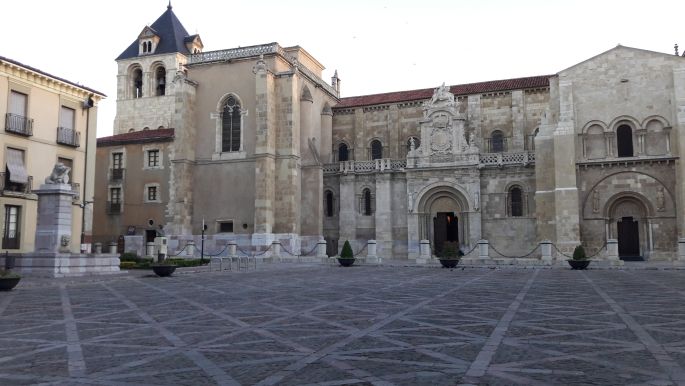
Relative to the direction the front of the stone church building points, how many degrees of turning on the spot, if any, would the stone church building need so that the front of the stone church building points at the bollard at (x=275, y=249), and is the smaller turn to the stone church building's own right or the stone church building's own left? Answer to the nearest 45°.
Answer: approximately 90° to the stone church building's own right

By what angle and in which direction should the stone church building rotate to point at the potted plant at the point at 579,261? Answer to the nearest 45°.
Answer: approximately 45° to its left

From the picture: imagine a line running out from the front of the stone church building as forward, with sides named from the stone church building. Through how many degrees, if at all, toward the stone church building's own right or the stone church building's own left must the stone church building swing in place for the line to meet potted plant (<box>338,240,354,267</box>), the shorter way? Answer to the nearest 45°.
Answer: approximately 45° to the stone church building's own right

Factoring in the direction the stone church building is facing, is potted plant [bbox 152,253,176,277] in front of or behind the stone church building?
in front

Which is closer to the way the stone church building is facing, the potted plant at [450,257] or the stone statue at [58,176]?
the potted plant

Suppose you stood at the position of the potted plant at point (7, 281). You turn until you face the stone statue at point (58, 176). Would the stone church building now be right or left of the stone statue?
right

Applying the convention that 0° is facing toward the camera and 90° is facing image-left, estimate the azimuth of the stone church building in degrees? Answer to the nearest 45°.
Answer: approximately 0°
